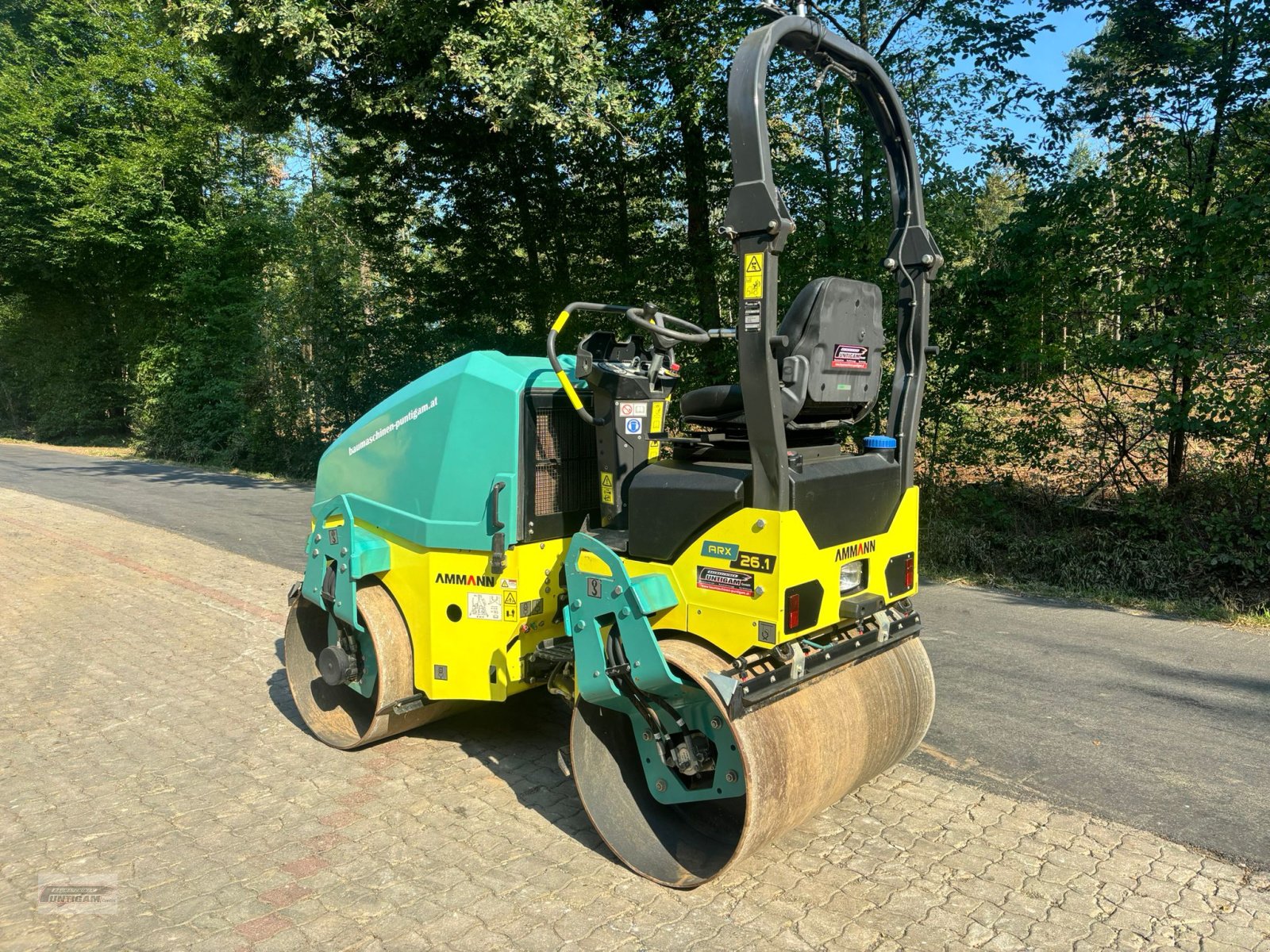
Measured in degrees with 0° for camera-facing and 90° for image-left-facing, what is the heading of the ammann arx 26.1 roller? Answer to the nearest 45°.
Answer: approximately 135°
